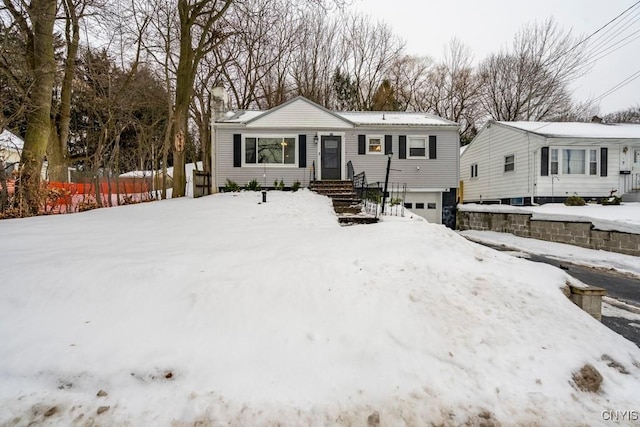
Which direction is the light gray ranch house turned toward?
toward the camera

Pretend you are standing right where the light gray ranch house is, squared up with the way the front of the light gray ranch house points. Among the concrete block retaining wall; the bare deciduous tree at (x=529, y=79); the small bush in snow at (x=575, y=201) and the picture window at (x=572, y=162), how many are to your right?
0

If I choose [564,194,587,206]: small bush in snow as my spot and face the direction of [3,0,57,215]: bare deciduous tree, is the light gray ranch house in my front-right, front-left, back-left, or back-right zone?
front-right

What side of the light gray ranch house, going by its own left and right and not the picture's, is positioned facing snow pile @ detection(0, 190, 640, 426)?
front

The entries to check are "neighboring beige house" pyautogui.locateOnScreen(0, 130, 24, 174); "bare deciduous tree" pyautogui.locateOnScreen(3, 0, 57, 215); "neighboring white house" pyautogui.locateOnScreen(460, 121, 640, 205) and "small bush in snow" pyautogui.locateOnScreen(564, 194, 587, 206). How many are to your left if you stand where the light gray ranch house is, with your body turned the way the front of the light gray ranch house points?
2

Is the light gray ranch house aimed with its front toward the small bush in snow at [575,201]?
no

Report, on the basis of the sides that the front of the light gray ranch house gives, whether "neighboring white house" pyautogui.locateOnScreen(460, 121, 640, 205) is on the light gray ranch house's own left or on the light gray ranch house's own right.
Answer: on the light gray ranch house's own left

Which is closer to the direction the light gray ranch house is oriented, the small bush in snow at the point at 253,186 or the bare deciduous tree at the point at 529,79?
the small bush in snow

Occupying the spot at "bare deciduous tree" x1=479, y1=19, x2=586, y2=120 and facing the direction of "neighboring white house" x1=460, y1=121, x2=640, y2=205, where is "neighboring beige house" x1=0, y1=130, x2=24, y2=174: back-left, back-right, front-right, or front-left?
front-right

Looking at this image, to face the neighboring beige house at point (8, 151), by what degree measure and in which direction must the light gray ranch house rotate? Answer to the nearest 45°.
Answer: approximately 45° to its right

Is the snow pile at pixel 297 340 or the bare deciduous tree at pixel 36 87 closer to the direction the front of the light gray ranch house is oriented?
the snow pile

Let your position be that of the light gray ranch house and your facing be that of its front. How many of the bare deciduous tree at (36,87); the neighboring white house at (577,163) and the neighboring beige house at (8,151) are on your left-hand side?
1

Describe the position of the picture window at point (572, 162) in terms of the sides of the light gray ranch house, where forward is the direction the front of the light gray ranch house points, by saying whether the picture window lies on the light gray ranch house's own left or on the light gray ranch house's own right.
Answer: on the light gray ranch house's own left

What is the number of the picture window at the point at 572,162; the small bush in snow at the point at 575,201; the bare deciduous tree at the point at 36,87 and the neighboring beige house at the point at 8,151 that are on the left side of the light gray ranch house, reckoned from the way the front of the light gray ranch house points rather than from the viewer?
2

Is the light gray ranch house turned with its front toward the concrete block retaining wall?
no

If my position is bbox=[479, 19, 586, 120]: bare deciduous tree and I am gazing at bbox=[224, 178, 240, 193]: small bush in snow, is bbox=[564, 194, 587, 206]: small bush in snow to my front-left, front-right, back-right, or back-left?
front-left

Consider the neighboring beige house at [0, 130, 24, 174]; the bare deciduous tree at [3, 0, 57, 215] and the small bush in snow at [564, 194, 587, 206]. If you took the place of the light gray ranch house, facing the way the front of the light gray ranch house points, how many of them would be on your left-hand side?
1
